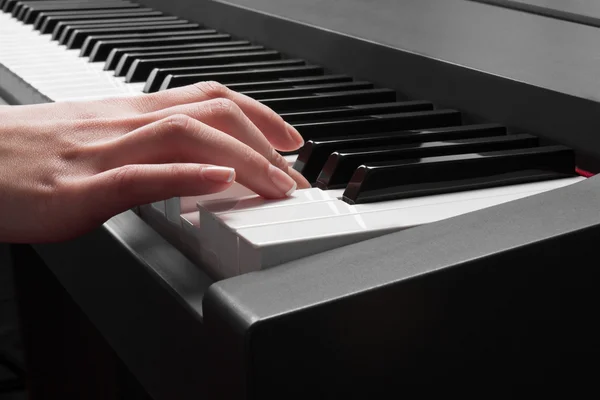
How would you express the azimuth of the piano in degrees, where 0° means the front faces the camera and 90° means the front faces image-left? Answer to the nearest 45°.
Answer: approximately 45°
